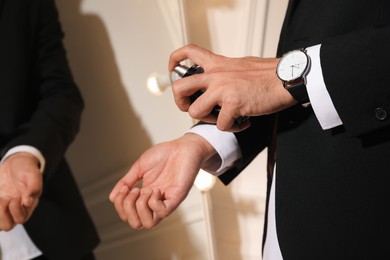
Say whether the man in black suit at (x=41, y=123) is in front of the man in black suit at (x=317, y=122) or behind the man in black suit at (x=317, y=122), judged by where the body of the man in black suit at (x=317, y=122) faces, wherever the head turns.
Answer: in front

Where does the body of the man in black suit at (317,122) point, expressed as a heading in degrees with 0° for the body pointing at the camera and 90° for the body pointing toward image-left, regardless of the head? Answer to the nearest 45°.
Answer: approximately 90°

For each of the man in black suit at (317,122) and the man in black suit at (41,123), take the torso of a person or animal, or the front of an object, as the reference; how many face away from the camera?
0
